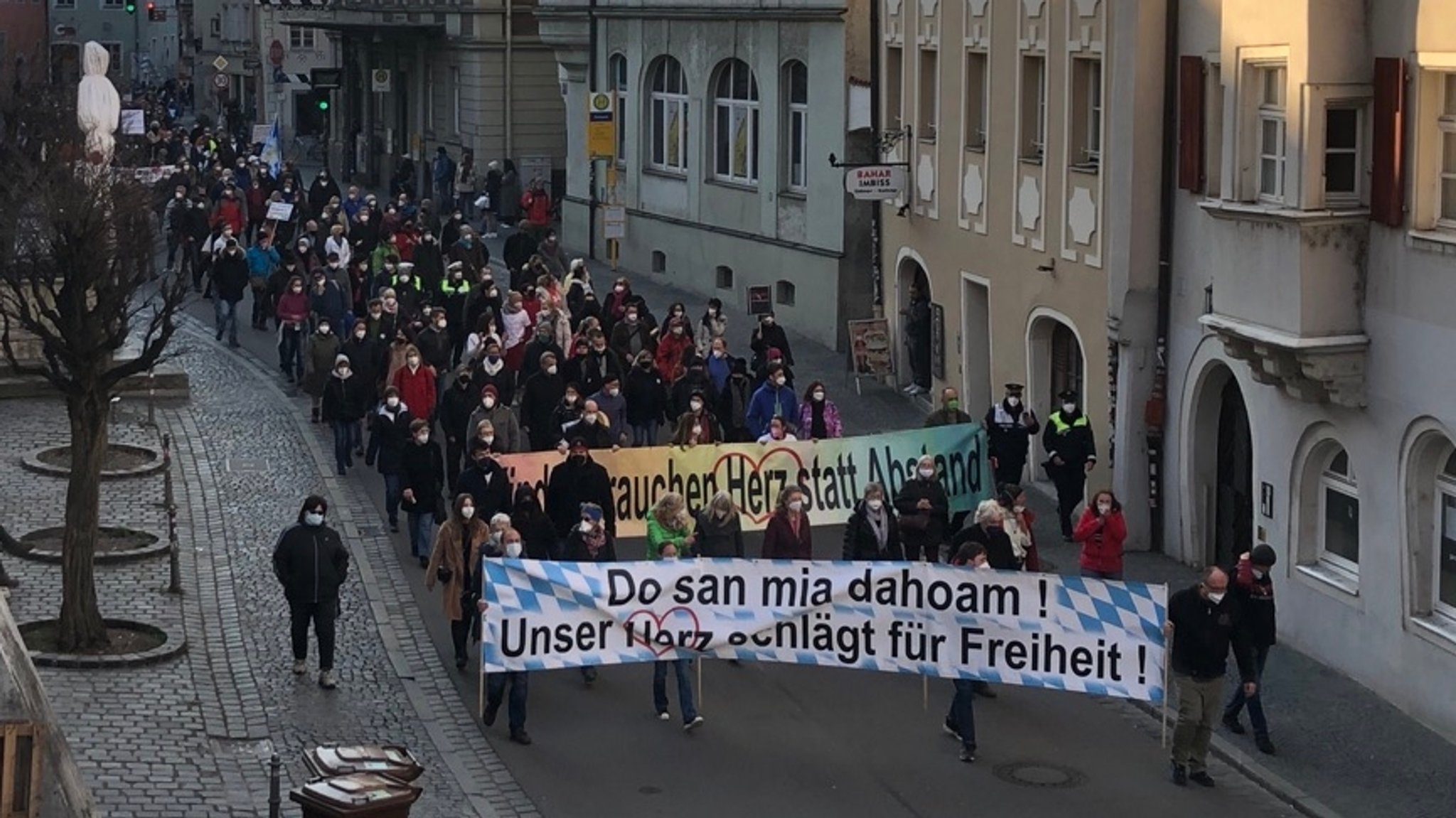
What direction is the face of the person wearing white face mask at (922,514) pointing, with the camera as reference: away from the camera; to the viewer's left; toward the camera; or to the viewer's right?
toward the camera

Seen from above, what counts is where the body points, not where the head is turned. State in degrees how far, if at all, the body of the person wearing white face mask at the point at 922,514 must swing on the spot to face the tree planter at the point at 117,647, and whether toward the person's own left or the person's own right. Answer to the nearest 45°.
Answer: approximately 90° to the person's own right

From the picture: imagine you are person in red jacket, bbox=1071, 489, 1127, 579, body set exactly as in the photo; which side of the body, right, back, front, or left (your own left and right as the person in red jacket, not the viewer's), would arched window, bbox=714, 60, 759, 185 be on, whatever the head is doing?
back

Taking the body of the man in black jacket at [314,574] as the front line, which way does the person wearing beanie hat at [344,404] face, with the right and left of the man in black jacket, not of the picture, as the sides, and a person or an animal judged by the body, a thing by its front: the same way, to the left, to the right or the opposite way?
the same way

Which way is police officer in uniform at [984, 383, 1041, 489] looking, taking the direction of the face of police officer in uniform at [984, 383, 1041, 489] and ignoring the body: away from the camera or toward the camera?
toward the camera

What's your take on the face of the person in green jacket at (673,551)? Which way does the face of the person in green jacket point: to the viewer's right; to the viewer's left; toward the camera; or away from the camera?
toward the camera

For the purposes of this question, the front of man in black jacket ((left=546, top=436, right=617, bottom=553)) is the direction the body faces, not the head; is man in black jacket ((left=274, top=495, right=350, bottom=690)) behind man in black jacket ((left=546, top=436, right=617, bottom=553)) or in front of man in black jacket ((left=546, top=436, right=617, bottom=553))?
in front

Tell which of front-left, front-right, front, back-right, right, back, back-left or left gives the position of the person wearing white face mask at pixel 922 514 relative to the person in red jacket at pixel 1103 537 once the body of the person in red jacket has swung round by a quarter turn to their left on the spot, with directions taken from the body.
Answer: back

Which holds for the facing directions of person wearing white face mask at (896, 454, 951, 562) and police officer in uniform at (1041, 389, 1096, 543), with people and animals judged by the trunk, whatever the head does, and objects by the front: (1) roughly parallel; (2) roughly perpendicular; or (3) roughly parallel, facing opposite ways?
roughly parallel

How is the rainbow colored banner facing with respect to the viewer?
toward the camera

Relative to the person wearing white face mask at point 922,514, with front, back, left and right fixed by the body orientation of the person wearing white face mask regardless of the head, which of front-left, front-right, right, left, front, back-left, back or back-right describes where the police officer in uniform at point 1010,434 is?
back

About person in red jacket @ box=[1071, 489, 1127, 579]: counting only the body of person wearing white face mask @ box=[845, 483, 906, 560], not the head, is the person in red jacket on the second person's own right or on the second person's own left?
on the second person's own left

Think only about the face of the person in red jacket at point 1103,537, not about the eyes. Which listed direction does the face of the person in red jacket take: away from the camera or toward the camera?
toward the camera

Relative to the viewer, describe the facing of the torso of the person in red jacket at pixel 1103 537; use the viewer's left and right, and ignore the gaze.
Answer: facing the viewer

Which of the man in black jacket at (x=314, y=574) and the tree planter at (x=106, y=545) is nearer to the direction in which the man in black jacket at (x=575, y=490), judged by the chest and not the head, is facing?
the man in black jacket

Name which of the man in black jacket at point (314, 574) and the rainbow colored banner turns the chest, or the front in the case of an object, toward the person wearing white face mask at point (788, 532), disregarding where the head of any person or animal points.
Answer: the rainbow colored banner

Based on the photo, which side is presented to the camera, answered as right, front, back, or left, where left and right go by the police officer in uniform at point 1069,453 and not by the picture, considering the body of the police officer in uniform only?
front

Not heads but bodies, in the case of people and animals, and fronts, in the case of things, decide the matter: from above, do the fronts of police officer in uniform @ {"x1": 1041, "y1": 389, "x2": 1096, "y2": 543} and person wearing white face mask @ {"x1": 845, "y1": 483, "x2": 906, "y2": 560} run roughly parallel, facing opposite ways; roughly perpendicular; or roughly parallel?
roughly parallel

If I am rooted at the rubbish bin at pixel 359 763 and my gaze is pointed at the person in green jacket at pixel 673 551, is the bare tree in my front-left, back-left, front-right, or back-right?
front-left

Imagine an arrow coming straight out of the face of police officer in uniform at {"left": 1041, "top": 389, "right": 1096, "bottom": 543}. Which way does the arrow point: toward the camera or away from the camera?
toward the camera
